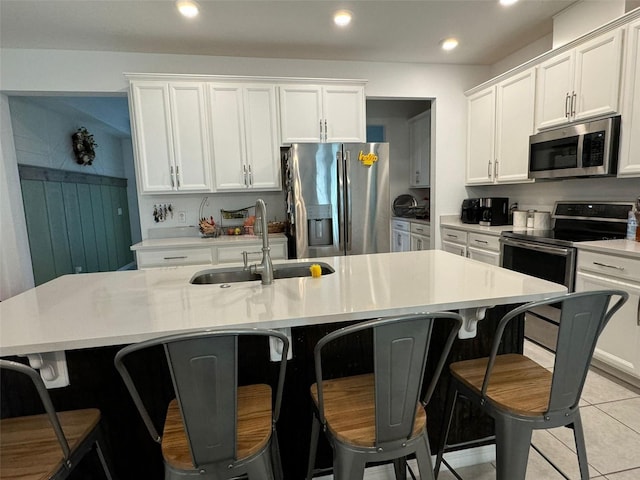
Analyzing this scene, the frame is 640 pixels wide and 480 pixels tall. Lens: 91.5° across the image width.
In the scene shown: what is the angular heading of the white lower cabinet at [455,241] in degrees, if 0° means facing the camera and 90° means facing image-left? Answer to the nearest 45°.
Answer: approximately 45°

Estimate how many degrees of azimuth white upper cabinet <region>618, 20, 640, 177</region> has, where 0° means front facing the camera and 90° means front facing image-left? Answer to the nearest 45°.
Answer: approximately 45°

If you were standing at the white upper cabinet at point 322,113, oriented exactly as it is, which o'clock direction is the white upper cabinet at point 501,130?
the white upper cabinet at point 501,130 is roughly at 9 o'clock from the white upper cabinet at point 322,113.

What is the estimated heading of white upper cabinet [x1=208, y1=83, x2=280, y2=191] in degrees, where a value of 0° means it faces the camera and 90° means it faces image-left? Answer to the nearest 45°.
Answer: approximately 0°

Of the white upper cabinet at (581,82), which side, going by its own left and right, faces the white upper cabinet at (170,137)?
front

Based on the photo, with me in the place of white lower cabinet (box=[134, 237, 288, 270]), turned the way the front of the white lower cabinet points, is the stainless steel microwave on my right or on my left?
on my left

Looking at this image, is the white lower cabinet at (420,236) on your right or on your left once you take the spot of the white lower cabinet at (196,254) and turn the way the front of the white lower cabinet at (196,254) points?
on your left

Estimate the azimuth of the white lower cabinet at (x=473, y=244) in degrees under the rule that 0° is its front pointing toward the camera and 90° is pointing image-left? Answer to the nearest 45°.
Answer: approximately 45°

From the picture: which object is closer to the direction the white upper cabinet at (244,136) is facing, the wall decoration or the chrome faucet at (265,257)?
the chrome faucet

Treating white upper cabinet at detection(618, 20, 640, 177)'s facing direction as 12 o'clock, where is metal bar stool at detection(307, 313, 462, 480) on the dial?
The metal bar stool is roughly at 11 o'clock from the white upper cabinet.

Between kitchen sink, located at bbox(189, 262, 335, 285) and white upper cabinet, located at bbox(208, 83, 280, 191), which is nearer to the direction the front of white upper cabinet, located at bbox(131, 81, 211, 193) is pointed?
the kitchen sink

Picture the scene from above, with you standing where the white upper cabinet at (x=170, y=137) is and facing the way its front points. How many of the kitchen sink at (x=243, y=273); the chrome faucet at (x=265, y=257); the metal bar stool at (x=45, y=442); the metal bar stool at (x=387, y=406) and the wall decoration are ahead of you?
4

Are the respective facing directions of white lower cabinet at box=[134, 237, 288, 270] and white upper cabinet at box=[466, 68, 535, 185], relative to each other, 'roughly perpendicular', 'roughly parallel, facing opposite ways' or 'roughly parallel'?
roughly perpendicular
